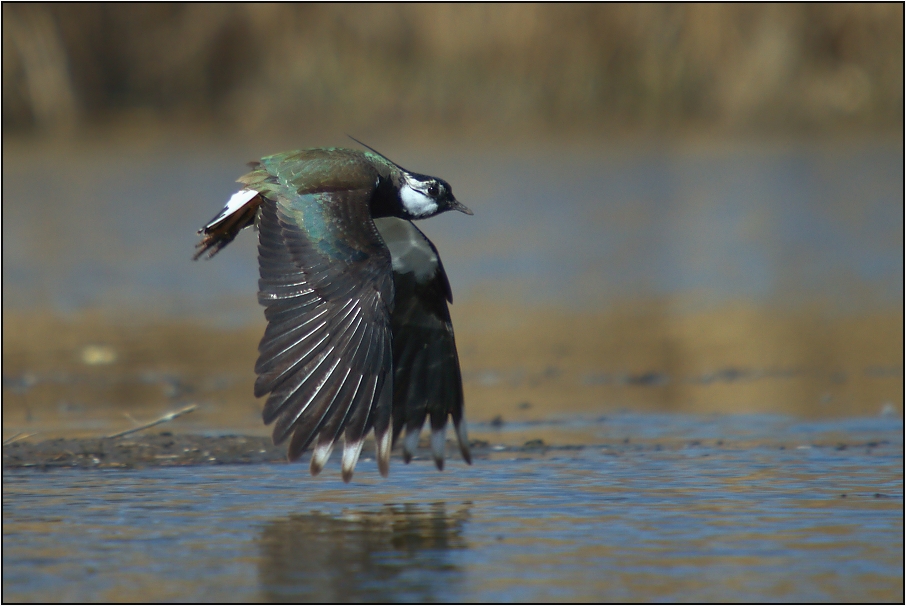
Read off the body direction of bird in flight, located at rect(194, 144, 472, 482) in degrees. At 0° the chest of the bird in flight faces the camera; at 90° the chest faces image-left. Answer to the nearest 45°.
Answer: approximately 270°

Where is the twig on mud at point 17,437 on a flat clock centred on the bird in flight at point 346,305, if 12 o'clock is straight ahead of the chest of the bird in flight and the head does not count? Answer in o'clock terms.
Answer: The twig on mud is roughly at 7 o'clock from the bird in flight.
